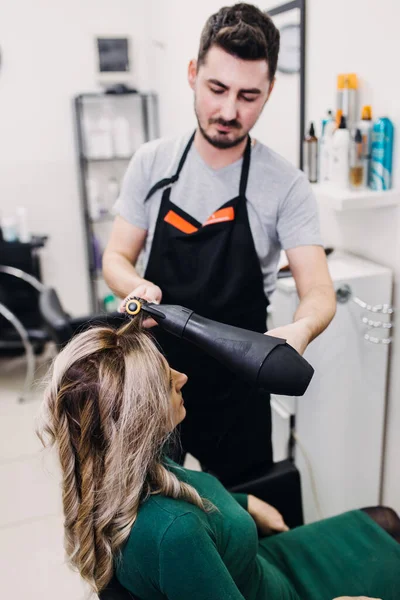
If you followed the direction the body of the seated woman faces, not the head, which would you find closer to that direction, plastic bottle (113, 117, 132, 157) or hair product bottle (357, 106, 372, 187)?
the hair product bottle

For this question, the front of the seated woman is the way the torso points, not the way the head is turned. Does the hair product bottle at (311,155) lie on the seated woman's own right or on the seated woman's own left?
on the seated woman's own left

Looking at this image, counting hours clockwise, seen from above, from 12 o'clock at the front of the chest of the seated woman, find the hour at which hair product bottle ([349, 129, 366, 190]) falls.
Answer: The hair product bottle is roughly at 10 o'clock from the seated woman.

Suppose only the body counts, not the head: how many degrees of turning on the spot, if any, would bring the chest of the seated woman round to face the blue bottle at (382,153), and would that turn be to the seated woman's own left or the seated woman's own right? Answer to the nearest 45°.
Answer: approximately 45° to the seated woman's own left

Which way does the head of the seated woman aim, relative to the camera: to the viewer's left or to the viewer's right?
to the viewer's right

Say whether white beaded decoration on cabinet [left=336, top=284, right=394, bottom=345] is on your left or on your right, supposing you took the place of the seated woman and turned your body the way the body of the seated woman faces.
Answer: on your left

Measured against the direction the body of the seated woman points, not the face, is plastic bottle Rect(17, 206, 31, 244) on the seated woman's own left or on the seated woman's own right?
on the seated woman's own left

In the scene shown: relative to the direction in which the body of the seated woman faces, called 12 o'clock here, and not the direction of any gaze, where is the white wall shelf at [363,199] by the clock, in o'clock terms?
The white wall shelf is roughly at 10 o'clock from the seated woman.

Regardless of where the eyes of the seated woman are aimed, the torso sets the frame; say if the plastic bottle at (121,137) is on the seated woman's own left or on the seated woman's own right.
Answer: on the seated woman's own left

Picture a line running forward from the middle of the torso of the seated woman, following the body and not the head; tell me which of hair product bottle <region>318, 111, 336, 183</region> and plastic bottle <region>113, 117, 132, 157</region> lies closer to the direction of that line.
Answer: the hair product bottle

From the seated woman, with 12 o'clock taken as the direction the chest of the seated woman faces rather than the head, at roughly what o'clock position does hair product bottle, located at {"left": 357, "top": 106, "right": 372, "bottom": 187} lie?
The hair product bottle is roughly at 10 o'clock from the seated woman.

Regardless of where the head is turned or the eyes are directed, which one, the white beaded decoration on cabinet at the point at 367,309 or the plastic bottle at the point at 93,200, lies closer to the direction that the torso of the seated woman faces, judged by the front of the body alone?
the white beaded decoration on cabinet

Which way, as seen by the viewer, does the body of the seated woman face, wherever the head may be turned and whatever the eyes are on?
to the viewer's right

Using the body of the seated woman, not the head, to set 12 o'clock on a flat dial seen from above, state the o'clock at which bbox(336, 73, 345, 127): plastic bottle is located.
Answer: The plastic bottle is roughly at 10 o'clock from the seated woman.

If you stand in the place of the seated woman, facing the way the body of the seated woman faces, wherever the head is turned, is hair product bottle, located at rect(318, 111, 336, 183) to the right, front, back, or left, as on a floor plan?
left
